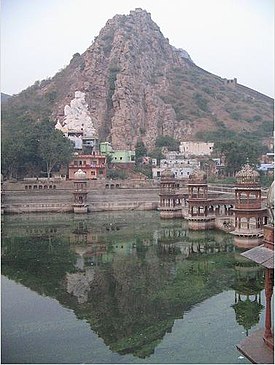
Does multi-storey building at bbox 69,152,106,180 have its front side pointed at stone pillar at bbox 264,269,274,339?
yes

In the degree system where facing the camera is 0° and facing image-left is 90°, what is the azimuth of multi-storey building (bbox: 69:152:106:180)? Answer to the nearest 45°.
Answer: approximately 0°

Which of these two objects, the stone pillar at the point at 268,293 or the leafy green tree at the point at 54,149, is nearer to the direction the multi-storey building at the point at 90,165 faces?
the stone pillar

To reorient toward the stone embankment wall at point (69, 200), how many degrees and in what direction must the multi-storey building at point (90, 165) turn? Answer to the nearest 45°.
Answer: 0° — it already faces it
